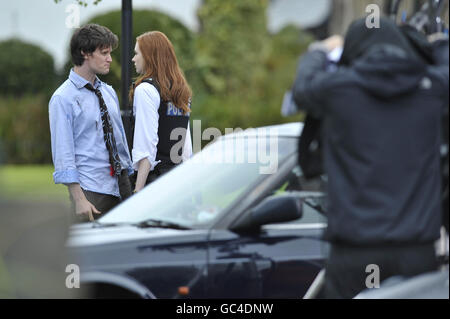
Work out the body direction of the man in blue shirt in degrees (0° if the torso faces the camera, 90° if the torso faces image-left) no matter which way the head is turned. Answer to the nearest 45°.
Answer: approximately 315°

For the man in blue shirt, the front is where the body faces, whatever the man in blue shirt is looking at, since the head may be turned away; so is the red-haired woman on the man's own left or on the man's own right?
on the man's own left

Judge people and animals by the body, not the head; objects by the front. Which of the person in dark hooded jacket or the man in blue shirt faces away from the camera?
the person in dark hooded jacket

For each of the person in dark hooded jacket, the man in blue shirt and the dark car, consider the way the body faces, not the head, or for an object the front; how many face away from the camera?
1

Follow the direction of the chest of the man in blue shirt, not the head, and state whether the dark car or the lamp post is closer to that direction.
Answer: the dark car

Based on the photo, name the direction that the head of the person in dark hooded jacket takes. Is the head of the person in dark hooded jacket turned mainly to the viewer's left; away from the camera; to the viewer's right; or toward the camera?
away from the camera

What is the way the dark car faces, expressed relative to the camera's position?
facing the viewer and to the left of the viewer

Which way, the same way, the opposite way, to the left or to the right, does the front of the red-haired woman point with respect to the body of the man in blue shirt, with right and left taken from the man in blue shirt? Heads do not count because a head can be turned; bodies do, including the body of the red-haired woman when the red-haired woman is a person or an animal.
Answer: the opposite way

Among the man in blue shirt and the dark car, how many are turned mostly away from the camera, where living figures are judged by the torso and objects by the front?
0

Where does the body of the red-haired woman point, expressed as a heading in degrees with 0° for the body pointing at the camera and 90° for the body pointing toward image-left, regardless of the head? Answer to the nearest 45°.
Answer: approximately 135°

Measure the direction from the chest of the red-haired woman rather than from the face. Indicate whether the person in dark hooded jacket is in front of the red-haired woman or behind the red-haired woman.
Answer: behind

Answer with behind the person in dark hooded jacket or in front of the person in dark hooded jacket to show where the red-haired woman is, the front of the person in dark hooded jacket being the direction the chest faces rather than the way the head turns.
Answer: in front

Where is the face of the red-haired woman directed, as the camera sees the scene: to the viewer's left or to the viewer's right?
to the viewer's left

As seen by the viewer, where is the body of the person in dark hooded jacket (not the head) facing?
away from the camera

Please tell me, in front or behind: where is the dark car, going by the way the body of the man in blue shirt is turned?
in front
